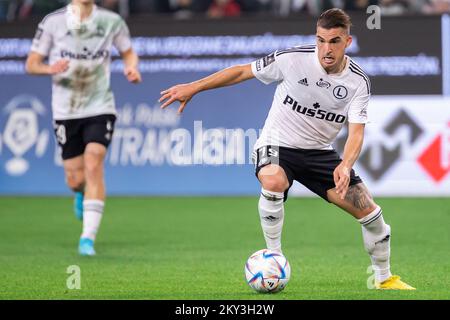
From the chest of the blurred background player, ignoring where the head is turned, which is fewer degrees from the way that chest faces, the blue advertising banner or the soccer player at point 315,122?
the soccer player

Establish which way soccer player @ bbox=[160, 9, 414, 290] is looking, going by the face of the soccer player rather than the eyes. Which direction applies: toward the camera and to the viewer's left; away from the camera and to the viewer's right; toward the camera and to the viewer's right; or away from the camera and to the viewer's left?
toward the camera and to the viewer's left

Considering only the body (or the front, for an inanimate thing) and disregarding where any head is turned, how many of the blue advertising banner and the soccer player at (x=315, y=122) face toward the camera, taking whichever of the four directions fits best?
2

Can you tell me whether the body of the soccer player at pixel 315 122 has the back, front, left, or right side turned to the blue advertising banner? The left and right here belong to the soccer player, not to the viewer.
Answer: back

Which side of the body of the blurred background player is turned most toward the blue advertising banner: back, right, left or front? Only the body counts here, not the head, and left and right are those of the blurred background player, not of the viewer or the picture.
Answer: back

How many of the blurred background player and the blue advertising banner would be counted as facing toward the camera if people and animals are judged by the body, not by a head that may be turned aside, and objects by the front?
2

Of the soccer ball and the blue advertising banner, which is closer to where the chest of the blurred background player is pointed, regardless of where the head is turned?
the soccer ball

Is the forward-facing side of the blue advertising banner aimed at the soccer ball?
yes

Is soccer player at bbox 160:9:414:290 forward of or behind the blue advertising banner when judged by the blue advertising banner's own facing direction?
forward
